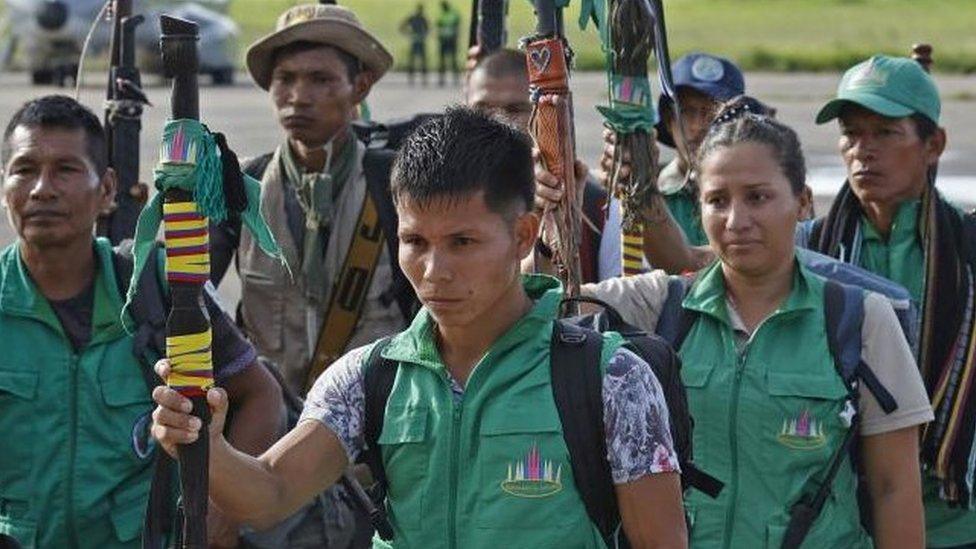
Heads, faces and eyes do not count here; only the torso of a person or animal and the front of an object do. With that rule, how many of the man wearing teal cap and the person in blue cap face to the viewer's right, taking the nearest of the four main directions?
0

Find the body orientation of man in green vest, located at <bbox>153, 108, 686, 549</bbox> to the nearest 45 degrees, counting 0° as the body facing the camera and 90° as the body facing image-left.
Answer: approximately 45°

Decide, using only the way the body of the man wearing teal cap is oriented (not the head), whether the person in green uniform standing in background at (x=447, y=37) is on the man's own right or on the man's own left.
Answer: on the man's own right

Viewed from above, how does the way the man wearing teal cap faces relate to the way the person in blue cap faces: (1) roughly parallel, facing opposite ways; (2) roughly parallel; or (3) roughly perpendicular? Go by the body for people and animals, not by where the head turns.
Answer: roughly parallel

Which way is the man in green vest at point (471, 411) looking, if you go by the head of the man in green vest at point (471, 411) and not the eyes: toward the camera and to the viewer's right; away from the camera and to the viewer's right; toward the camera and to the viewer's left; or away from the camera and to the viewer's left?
toward the camera and to the viewer's left

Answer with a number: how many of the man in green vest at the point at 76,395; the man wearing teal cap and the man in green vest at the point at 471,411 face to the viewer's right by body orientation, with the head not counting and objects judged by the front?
0

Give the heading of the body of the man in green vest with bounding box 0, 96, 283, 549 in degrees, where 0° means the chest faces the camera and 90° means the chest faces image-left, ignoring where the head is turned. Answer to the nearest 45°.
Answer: approximately 0°

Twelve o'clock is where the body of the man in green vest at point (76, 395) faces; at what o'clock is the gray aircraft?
The gray aircraft is roughly at 6 o'clock from the man in green vest.

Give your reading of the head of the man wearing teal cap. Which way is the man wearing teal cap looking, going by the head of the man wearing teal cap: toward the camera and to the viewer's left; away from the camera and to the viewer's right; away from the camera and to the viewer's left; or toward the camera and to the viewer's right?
toward the camera and to the viewer's left

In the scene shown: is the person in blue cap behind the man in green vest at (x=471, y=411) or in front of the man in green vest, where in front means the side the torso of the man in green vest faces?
behind

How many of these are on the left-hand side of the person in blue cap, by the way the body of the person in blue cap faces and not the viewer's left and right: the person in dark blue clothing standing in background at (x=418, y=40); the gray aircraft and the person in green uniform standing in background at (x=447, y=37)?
0

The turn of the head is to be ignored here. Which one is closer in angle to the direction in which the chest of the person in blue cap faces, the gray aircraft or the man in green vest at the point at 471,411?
the man in green vest

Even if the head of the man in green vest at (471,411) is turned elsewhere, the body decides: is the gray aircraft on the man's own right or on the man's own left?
on the man's own right

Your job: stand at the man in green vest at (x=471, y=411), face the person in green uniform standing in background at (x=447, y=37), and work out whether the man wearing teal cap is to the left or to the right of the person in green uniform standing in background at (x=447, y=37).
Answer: right

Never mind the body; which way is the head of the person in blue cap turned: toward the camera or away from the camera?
toward the camera

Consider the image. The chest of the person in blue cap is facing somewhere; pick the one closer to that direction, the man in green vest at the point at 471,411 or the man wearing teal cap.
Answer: the man in green vest

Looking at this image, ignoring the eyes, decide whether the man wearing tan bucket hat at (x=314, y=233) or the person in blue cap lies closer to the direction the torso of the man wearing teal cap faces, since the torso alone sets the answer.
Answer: the man wearing tan bucket hat
